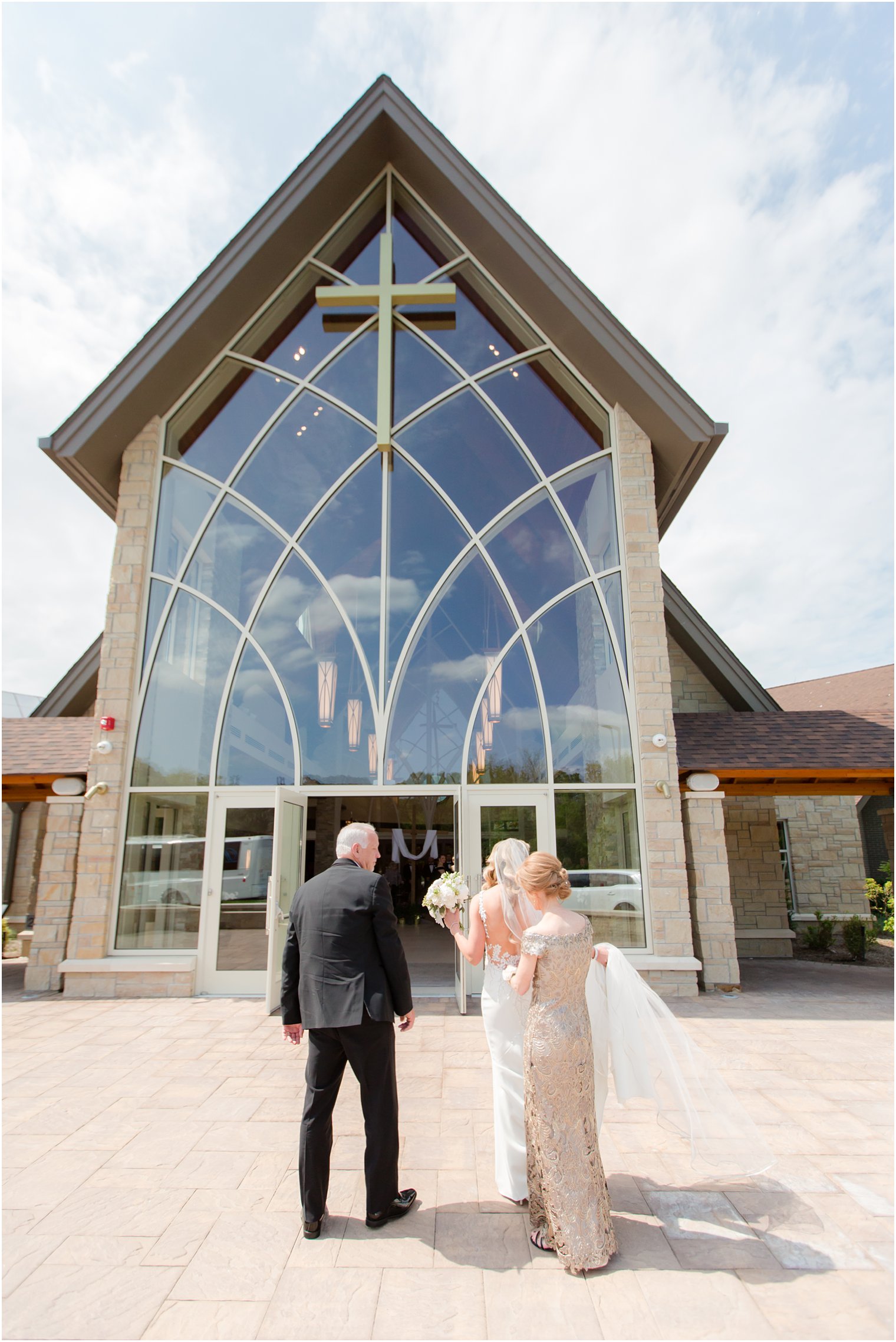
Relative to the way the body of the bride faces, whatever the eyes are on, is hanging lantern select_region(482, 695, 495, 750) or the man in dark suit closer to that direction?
the hanging lantern

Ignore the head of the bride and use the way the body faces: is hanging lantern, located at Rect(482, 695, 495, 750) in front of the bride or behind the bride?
in front

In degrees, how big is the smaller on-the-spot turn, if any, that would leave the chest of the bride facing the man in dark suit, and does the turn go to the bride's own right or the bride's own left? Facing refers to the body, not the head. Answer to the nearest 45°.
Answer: approximately 90° to the bride's own left

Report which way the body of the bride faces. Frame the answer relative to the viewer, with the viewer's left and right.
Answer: facing away from the viewer and to the left of the viewer

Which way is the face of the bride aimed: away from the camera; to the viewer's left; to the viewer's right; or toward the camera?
away from the camera

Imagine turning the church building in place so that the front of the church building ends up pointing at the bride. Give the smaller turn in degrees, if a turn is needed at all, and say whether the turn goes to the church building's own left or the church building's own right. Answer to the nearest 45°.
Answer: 0° — it already faces them

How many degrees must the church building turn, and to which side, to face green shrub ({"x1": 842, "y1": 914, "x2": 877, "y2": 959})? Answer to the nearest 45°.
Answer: approximately 135° to its left

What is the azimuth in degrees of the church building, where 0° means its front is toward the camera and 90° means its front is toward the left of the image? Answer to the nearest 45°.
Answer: approximately 0°

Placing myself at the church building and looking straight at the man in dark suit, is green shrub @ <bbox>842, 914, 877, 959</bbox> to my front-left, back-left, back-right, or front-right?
back-left

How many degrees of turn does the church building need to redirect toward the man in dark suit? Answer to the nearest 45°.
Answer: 0° — it already faces them

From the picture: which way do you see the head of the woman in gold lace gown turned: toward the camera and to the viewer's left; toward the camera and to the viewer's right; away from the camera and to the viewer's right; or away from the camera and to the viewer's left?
away from the camera and to the viewer's left

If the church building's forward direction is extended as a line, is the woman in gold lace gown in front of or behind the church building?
in front

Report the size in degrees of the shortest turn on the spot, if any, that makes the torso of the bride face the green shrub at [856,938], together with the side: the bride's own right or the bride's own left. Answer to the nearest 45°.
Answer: approximately 90° to the bride's own right

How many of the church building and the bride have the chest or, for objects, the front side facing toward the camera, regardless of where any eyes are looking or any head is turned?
1
